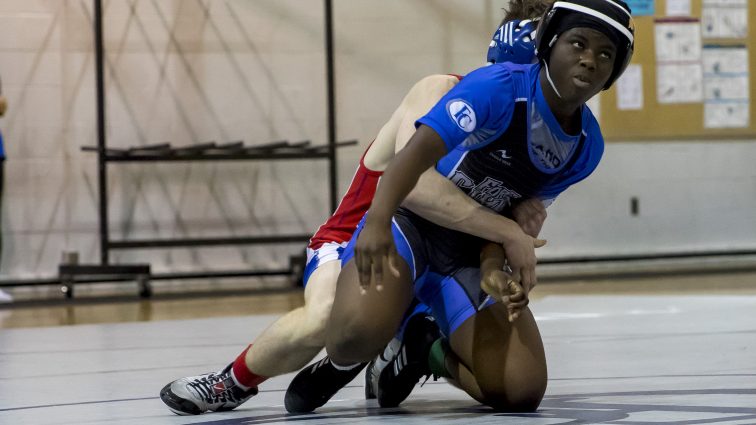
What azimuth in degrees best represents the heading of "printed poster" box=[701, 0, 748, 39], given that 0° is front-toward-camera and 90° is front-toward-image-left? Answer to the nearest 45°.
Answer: approximately 0°

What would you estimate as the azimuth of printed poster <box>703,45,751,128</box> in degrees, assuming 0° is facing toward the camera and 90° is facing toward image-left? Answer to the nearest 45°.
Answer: approximately 0°

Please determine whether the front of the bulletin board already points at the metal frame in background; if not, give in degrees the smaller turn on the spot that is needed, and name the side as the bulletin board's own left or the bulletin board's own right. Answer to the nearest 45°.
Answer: approximately 45° to the bulletin board's own right

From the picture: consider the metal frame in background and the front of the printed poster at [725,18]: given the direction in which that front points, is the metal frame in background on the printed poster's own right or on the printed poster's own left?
on the printed poster's own right
